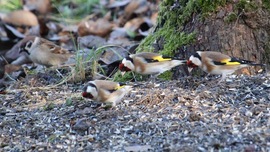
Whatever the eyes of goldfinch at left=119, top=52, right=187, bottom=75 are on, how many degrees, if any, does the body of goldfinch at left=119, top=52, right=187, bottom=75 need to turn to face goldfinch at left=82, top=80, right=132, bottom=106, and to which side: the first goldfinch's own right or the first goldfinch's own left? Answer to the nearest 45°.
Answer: approximately 45° to the first goldfinch's own left

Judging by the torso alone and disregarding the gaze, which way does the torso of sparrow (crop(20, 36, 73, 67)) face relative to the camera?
to the viewer's left

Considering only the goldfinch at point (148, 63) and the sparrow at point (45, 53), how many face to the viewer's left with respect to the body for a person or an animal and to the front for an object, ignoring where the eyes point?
2

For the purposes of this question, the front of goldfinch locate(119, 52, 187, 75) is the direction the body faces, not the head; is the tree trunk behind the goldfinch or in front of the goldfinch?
behind

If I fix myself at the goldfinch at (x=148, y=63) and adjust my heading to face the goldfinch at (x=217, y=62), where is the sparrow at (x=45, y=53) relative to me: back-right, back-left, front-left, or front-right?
back-left

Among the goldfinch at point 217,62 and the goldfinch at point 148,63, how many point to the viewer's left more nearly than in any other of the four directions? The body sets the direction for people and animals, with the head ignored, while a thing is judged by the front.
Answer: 2

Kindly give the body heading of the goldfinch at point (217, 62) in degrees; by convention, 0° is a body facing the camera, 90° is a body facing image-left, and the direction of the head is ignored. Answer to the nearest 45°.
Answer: approximately 90°

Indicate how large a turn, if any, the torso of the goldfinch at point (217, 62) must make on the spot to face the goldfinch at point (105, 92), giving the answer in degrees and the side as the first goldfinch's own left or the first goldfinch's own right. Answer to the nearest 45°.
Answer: approximately 45° to the first goldfinch's own left

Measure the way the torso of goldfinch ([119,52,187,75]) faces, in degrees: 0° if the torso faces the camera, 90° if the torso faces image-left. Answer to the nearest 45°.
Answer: approximately 90°

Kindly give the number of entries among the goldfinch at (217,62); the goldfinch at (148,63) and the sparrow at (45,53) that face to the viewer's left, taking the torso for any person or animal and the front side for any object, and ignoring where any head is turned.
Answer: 3
